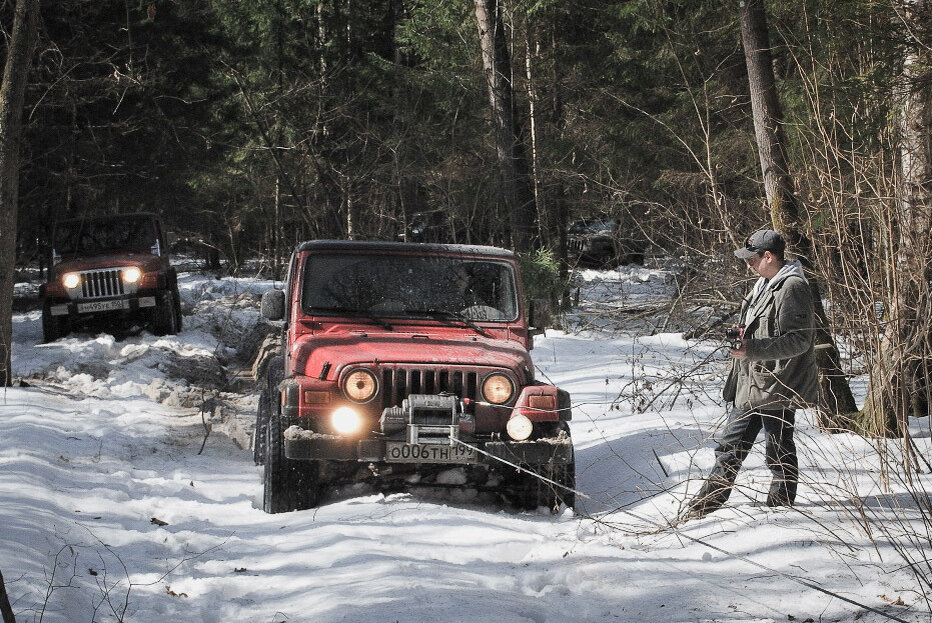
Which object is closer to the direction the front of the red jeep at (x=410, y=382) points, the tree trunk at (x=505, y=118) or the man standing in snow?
the man standing in snow

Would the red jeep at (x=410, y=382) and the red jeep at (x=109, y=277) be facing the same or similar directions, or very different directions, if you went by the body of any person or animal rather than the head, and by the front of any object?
same or similar directions

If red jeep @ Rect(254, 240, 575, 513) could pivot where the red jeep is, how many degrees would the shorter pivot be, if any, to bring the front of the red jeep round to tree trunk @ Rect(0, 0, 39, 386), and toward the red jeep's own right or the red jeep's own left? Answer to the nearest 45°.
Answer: approximately 135° to the red jeep's own right

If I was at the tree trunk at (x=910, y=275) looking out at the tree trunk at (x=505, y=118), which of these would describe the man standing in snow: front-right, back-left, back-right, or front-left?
back-left

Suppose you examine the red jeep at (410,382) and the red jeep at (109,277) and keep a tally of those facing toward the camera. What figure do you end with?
2

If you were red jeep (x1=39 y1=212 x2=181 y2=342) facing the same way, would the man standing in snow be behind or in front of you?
in front

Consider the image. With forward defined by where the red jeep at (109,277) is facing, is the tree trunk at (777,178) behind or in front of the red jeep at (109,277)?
in front

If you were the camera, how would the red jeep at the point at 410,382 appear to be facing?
facing the viewer

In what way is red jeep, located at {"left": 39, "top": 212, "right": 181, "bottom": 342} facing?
toward the camera

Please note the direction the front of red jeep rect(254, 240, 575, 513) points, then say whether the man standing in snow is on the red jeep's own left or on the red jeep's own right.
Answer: on the red jeep's own left

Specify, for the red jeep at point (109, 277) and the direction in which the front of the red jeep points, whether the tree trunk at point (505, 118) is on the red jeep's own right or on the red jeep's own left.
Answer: on the red jeep's own left

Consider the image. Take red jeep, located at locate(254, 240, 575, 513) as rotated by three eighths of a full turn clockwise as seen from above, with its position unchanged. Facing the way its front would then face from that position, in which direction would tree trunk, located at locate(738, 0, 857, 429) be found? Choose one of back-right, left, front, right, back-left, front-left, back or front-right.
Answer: right

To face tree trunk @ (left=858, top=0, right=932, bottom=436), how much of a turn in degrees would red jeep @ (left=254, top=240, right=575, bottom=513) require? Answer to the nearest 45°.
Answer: approximately 90° to its left

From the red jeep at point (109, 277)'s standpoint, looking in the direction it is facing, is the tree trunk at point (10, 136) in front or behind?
in front
